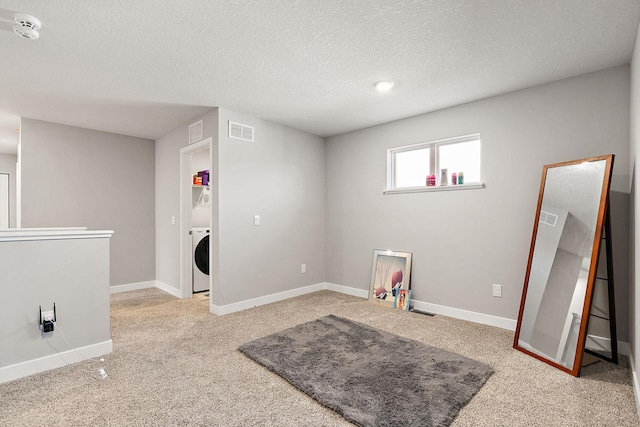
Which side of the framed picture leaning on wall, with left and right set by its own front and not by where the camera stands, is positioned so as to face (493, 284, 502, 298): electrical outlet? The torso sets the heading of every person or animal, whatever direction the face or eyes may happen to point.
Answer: left

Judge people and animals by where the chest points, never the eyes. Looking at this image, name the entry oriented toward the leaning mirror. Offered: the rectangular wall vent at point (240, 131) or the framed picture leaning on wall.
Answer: the rectangular wall vent

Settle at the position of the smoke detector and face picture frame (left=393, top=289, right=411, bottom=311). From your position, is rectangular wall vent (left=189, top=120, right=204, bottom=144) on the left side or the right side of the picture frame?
left

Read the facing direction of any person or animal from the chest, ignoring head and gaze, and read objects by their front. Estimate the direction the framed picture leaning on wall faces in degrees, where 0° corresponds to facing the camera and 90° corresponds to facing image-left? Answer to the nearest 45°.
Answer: approximately 45°

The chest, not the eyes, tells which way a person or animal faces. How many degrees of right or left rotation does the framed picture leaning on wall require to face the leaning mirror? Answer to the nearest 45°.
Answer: approximately 90° to its left

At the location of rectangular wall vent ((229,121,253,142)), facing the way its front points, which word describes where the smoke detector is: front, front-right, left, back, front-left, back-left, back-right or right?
right

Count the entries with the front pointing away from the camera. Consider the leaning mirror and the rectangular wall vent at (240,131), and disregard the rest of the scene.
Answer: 0

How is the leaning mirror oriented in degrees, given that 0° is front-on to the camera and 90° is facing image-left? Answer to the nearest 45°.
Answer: approximately 45°

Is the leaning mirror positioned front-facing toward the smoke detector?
yes

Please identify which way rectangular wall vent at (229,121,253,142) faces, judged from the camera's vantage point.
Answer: facing the viewer and to the right of the viewer
